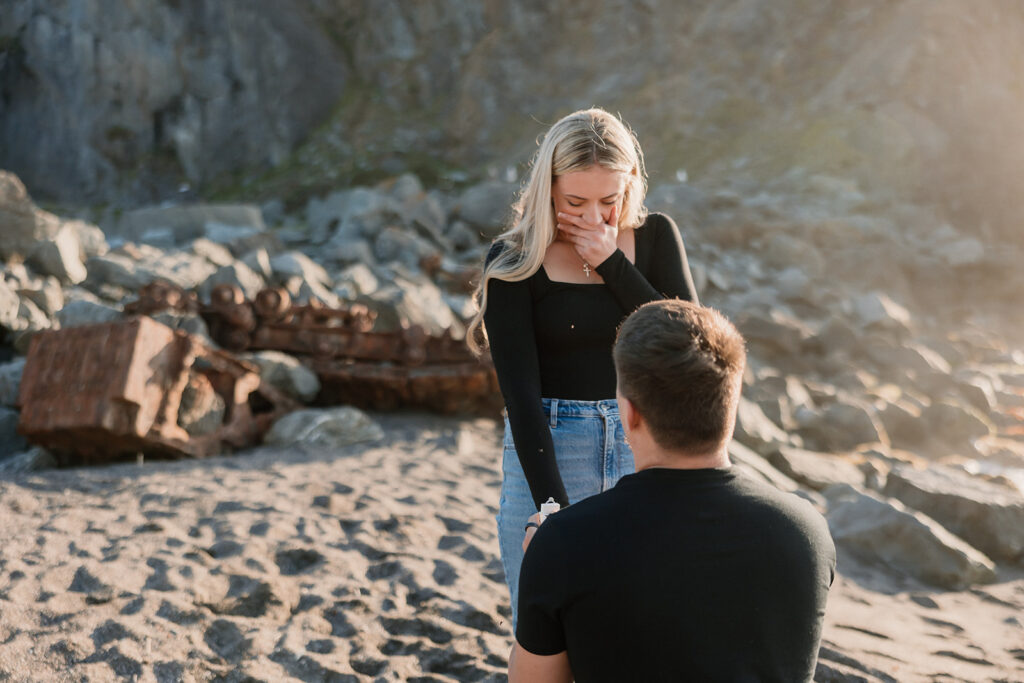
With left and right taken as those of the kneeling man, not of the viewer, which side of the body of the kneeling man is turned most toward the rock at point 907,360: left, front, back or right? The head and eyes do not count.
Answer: front

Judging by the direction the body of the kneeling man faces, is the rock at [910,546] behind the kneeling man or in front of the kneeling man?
in front

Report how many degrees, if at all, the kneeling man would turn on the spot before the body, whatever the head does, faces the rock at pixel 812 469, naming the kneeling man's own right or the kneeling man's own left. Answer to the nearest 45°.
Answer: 0° — they already face it

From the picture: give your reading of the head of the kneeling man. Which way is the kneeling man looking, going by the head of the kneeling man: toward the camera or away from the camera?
away from the camera

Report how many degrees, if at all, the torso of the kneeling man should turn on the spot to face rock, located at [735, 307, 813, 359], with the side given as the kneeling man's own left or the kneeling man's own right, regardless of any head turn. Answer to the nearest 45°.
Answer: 0° — they already face it

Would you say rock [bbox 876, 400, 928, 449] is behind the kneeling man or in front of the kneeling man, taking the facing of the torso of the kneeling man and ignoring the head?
in front

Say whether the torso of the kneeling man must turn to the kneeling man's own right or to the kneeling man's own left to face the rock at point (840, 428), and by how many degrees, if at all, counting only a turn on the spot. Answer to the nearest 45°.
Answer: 0° — they already face it

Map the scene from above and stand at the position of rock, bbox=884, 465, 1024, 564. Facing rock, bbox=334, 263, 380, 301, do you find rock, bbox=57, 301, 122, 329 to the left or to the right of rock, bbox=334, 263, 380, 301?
left

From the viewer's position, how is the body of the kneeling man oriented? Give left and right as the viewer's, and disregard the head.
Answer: facing away from the viewer
